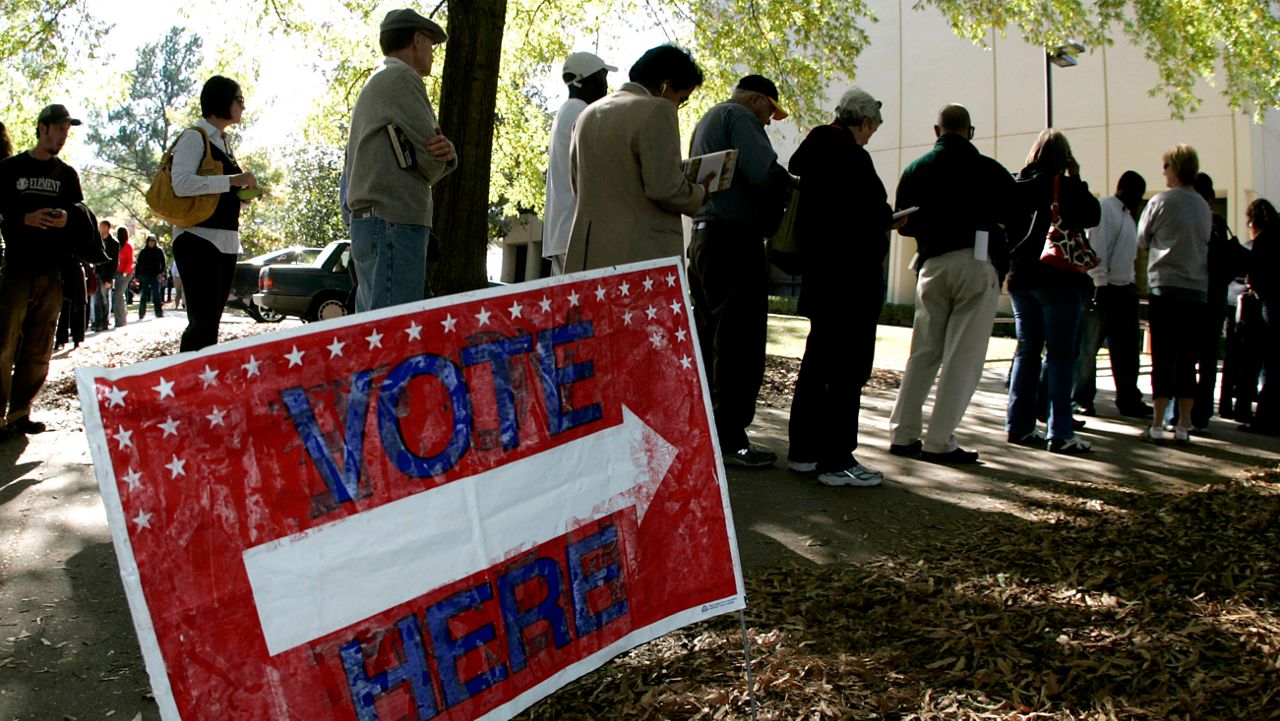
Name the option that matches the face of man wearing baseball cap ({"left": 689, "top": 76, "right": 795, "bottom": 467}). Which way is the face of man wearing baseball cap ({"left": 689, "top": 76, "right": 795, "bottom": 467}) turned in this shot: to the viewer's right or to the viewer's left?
to the viewer's right

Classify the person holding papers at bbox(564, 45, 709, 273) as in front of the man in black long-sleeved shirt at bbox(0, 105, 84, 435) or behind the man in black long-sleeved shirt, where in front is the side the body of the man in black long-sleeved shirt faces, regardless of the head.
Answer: in front

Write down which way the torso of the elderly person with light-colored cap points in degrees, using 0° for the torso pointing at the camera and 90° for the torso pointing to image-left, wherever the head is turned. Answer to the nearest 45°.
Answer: approximately 270°

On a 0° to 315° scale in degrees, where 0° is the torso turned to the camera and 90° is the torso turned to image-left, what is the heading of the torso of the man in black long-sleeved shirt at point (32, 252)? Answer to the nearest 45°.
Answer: approximately 315°

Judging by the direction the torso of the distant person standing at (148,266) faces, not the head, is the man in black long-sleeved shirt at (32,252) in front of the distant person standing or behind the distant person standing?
in front

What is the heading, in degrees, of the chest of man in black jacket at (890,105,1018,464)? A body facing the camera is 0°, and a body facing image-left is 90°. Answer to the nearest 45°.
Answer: approximately 180°

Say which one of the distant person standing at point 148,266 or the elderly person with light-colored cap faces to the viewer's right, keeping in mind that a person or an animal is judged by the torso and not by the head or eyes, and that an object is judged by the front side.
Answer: the elderly person with light-colored cap

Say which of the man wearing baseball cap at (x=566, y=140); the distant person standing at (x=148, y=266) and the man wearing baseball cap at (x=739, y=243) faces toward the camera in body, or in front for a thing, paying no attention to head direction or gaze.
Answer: the distant person standing

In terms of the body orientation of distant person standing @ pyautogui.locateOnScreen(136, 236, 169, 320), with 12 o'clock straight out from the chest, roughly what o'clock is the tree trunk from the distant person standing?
The tree trunk is roughly at 12 o'clock from the distant person standing.
